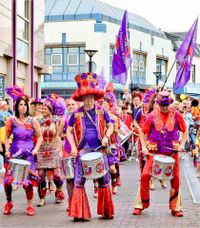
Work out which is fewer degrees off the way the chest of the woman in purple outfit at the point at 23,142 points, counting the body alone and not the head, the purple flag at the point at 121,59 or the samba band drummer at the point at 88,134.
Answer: the samba band drummer

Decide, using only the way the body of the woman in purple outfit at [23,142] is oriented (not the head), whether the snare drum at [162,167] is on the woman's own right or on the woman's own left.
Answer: on the woman's own left

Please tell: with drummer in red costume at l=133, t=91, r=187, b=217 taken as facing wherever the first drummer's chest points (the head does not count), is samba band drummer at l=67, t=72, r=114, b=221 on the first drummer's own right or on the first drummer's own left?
on the first drummer's own right

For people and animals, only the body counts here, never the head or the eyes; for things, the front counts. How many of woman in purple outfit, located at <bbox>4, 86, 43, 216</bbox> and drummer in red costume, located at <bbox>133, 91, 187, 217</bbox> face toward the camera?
2

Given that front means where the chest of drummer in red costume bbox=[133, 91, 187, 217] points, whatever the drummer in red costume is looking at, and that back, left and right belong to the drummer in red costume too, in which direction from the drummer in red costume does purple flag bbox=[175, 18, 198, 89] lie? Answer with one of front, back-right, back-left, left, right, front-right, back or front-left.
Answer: back

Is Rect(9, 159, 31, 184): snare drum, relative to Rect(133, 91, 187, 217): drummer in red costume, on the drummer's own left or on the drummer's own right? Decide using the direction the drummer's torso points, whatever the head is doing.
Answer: on the drummer's own right

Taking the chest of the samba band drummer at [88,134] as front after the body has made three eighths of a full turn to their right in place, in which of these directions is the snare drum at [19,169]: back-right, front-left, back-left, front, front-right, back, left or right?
front-left

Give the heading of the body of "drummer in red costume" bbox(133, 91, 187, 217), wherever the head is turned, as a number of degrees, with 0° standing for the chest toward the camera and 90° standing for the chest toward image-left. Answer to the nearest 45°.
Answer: approximately 0°
